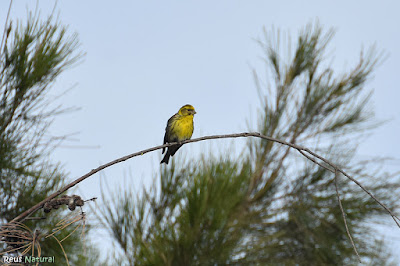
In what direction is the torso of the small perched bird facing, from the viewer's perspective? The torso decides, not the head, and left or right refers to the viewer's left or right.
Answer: facing the viewer and to the right of the viewer
